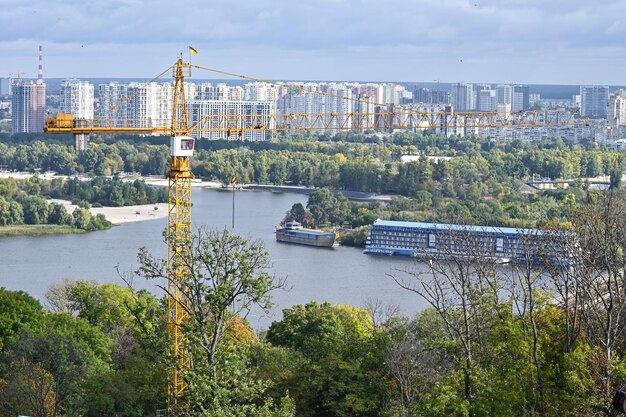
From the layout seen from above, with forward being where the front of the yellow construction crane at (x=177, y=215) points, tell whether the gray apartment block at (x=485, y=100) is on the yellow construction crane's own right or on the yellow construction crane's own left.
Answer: on the yellow construction crane's own left

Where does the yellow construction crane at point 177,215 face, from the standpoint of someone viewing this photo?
facing to the right of the viewer

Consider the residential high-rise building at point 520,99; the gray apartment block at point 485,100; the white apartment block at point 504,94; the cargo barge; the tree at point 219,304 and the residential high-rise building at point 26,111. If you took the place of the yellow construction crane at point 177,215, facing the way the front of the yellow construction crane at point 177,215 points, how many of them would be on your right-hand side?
1

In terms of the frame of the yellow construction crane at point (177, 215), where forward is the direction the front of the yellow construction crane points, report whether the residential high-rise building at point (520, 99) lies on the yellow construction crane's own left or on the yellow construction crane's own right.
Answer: on the yellow construction crane's own left

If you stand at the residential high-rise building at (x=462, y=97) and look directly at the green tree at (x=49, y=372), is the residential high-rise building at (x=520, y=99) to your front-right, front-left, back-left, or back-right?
back-left

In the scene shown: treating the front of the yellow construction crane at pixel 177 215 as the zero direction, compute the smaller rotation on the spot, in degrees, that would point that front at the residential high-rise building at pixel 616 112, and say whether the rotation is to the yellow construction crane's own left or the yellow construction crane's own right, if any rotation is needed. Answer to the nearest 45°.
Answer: approximately 45° to the yellow construction crane's own left

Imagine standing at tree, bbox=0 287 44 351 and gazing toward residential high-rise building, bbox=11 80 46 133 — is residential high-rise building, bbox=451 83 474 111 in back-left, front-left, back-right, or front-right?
front-right

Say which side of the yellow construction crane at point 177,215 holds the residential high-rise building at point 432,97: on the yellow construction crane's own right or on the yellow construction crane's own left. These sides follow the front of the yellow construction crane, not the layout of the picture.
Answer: on the yellow construction crane's own left

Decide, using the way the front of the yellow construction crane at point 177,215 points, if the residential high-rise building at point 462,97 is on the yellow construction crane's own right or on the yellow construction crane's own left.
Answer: on the yellow construction crane's own left

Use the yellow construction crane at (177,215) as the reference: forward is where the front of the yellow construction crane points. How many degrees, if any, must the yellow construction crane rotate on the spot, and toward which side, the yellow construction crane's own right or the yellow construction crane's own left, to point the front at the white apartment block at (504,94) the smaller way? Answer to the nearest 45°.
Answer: approximately 90° to the yellow construction crane's own left
